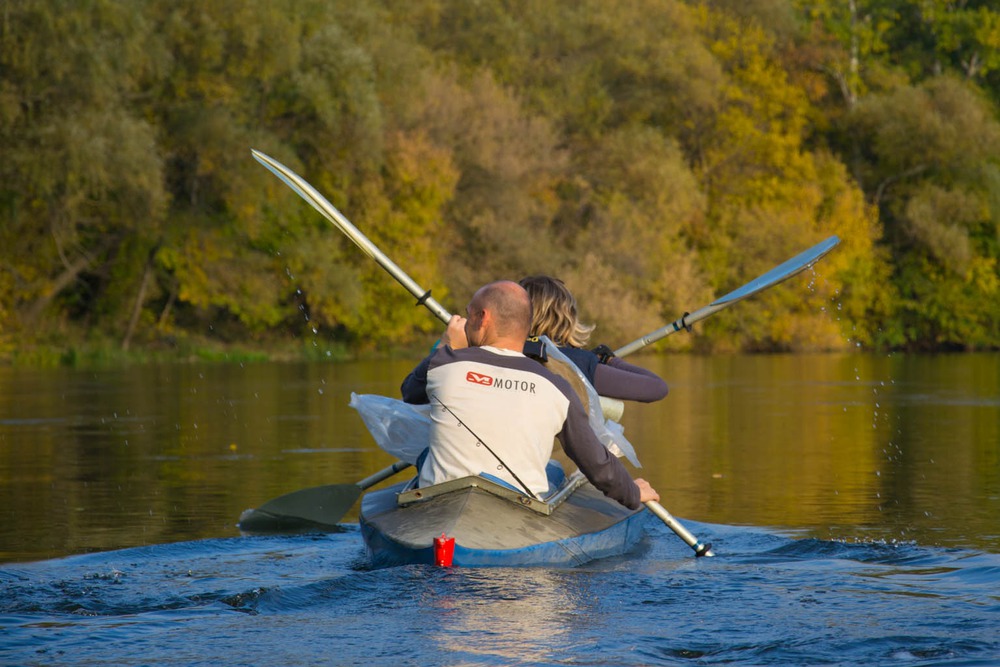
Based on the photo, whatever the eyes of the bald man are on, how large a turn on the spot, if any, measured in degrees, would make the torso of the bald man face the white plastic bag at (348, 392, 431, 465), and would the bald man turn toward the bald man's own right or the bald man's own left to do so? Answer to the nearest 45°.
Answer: approximately 45° to the bald man's own left

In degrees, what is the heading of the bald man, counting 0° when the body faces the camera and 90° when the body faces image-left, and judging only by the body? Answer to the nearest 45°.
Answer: approximately 180°

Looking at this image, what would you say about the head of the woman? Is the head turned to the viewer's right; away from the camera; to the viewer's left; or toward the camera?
away from the camera
